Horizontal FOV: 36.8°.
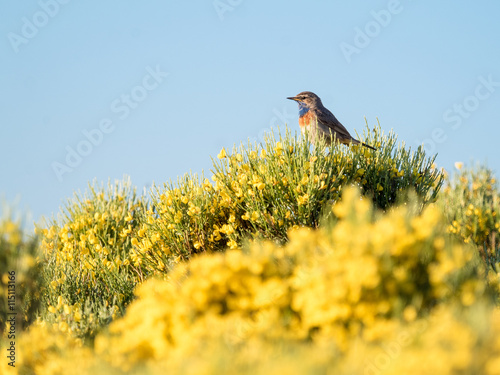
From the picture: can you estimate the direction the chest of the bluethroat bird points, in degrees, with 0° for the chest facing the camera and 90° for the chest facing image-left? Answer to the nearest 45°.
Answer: approximately 90°

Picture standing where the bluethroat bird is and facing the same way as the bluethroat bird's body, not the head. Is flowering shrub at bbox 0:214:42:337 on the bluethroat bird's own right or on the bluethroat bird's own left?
on the bluethroat bird's own left
